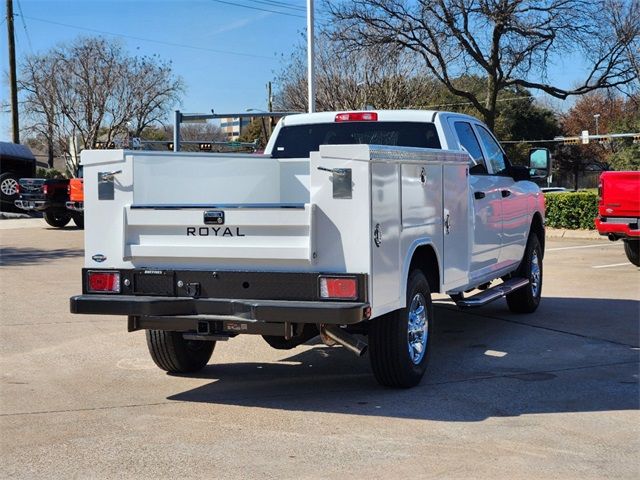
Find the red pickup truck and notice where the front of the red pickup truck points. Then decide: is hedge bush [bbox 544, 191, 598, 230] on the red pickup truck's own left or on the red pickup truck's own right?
on the red pickup truck's own left

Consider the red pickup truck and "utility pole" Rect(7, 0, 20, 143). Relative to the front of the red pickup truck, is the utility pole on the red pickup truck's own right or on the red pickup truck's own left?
on the red pickup truck's own left

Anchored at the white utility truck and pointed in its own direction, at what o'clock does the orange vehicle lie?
The orange vehicle is roughly at 10 o'clock from the white utility truck.

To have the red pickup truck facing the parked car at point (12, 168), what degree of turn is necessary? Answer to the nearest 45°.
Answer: approximately 90° to its left

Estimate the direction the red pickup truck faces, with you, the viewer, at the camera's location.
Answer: facing away from the viewer and to the right of the viewer

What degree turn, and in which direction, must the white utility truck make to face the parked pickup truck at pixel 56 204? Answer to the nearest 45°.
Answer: approximately 45° to its left

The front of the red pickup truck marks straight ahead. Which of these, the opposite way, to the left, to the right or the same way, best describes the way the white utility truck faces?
the same way

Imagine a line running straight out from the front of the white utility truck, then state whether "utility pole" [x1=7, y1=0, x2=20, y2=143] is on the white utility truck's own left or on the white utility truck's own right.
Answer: on the white utility truck's own left

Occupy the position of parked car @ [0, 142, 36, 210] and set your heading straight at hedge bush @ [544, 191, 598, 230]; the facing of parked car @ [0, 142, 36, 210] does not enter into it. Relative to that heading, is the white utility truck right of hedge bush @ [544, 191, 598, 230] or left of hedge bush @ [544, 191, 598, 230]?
right

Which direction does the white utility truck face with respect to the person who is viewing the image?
facing away from the viewer and to the right of the viewer

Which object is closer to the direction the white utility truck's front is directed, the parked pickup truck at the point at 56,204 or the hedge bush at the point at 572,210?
the hedge bush

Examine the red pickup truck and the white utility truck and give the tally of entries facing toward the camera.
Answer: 0

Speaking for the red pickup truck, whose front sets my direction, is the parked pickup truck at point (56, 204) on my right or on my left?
on my left
